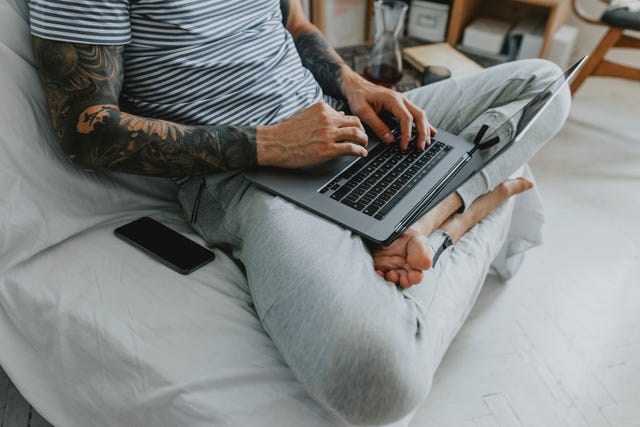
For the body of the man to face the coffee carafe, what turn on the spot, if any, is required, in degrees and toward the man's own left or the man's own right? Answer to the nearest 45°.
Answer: approximately 90° to the man's own left

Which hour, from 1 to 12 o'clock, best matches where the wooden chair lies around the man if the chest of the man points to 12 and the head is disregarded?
The wooden chair is roughly at 9 o'clock from the man.

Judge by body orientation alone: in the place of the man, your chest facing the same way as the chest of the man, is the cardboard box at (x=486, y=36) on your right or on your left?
on your left

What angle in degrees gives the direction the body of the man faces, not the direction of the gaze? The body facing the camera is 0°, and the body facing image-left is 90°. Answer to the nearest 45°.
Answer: approximately 315°
